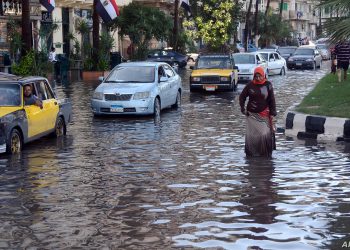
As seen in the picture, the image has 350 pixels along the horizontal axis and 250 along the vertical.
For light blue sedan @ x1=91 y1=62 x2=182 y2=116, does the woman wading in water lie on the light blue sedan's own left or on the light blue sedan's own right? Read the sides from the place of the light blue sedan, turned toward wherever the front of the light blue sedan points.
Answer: on the light blue sedan's own left

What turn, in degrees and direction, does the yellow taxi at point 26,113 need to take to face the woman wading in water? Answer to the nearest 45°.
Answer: approximately 90° to its left

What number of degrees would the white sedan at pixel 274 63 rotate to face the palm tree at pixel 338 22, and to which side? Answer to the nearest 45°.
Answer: approximately 45° to its left

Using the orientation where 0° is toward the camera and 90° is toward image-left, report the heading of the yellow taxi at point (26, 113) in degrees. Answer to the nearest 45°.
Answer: approximately 45°

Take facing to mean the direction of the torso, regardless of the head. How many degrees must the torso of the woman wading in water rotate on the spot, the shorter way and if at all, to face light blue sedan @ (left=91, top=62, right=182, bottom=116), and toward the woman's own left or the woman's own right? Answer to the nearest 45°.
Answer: approximately 135° to the woman's own right

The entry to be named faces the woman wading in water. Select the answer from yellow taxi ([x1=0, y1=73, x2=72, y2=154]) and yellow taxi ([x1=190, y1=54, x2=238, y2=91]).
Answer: yellow taxi ([x1=190, y1=54, x2=238, y2=91])

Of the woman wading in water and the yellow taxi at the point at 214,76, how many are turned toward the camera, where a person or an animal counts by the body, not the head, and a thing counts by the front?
2
